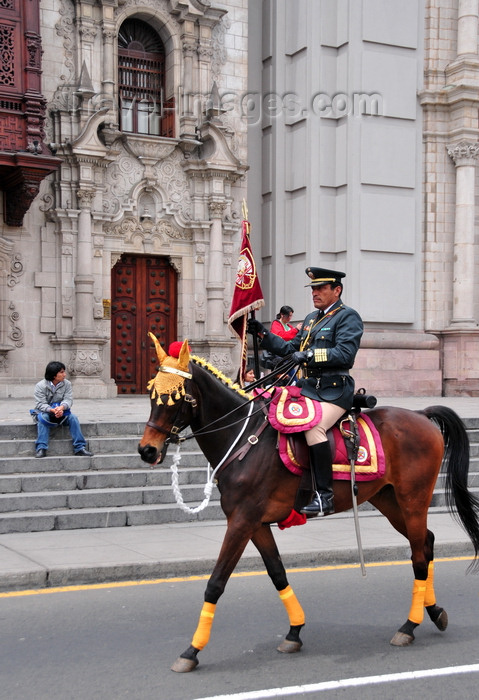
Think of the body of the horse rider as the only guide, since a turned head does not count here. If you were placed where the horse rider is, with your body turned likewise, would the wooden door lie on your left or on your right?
on your right

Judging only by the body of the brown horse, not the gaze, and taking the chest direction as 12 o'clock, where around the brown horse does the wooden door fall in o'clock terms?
The wooden door is roughly at 4 o'clock from the brown horse.

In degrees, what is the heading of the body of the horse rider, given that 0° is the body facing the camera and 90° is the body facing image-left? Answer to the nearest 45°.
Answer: approximately 45°

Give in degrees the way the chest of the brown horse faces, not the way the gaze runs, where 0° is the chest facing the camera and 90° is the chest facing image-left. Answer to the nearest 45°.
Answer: approximately 45°
